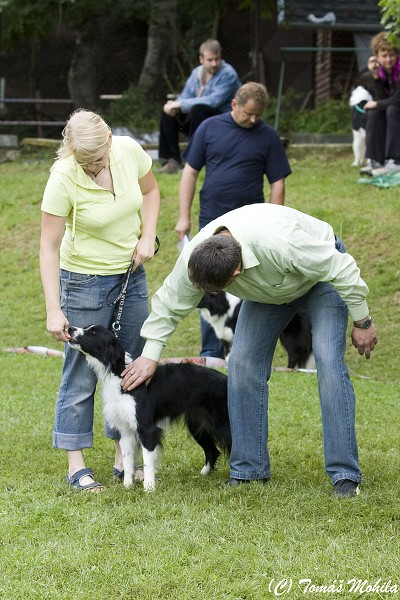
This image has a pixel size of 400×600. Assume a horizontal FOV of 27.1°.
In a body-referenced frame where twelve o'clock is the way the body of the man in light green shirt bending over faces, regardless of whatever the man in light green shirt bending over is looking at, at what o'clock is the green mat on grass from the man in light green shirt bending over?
The green mat on grass is roughly at 5 o'clock from the man in light green shirt bending over.

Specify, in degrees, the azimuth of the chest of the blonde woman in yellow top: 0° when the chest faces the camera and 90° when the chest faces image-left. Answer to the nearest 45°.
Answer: approximately 315°

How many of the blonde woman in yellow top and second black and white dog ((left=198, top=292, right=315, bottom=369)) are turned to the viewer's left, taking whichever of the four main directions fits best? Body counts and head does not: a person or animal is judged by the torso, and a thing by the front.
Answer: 1

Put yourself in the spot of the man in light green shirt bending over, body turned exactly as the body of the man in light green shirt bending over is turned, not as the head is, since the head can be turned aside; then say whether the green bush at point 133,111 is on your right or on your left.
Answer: on your right

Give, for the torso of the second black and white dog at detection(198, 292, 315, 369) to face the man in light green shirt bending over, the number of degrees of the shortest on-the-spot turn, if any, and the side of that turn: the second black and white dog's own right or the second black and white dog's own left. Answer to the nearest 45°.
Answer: approximately 90° to the second black and white dog's own left

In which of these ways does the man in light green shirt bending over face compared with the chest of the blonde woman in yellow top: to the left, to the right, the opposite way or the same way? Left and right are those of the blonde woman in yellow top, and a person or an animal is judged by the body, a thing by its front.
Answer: to the right

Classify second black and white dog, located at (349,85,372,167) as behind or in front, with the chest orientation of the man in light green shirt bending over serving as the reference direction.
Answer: behind

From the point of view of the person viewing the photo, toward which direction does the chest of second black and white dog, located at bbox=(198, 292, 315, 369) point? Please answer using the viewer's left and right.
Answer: facing to the left of the viewer

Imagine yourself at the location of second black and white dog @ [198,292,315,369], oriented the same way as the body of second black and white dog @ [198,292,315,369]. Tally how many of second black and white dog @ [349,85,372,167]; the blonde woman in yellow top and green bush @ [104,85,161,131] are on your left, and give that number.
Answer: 1

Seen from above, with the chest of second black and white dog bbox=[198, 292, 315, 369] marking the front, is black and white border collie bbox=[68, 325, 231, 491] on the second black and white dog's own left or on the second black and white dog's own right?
on the second black and white dog's own left
